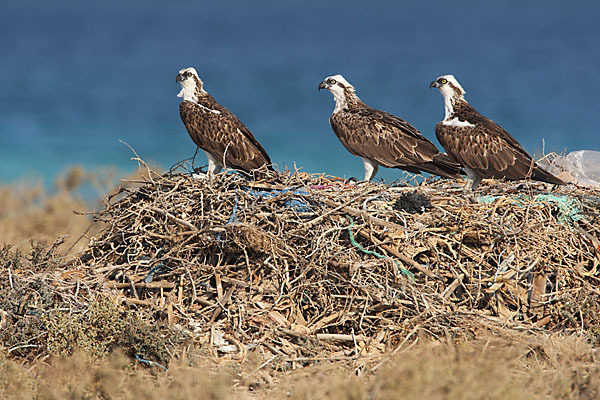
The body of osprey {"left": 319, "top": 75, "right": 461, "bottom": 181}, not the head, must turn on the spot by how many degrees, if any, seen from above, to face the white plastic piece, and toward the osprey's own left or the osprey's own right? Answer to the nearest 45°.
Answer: approximately 135° to the osprey's own right

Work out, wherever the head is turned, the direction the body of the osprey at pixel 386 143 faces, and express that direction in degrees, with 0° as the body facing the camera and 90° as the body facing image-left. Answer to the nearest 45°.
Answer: approximately 90°

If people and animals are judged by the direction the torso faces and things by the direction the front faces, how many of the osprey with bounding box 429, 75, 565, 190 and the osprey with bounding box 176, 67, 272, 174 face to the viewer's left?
2

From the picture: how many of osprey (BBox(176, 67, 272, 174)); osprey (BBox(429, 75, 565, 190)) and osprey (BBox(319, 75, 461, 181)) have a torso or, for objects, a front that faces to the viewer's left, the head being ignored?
3

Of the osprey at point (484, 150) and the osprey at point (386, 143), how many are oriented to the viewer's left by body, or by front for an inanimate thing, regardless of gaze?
2

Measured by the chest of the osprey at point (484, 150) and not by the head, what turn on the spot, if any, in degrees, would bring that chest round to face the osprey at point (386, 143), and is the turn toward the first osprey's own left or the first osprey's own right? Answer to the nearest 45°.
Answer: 0° — it already faces it

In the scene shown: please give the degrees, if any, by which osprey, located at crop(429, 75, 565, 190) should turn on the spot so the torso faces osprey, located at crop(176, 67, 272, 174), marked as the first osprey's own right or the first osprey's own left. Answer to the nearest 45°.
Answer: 0° — it already faces it

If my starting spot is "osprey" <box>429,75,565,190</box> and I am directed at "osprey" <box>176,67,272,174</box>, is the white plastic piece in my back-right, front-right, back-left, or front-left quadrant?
back-right

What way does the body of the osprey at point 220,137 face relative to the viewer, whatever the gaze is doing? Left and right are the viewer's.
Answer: facing to the left of the viewer

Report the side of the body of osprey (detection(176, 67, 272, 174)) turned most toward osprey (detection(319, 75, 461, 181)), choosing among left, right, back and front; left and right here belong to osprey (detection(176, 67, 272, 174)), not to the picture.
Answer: back

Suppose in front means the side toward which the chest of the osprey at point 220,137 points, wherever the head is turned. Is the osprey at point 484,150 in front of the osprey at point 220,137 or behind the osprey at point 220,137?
behind

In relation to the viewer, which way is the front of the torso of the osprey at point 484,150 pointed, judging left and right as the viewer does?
facing to the left of the viewer
